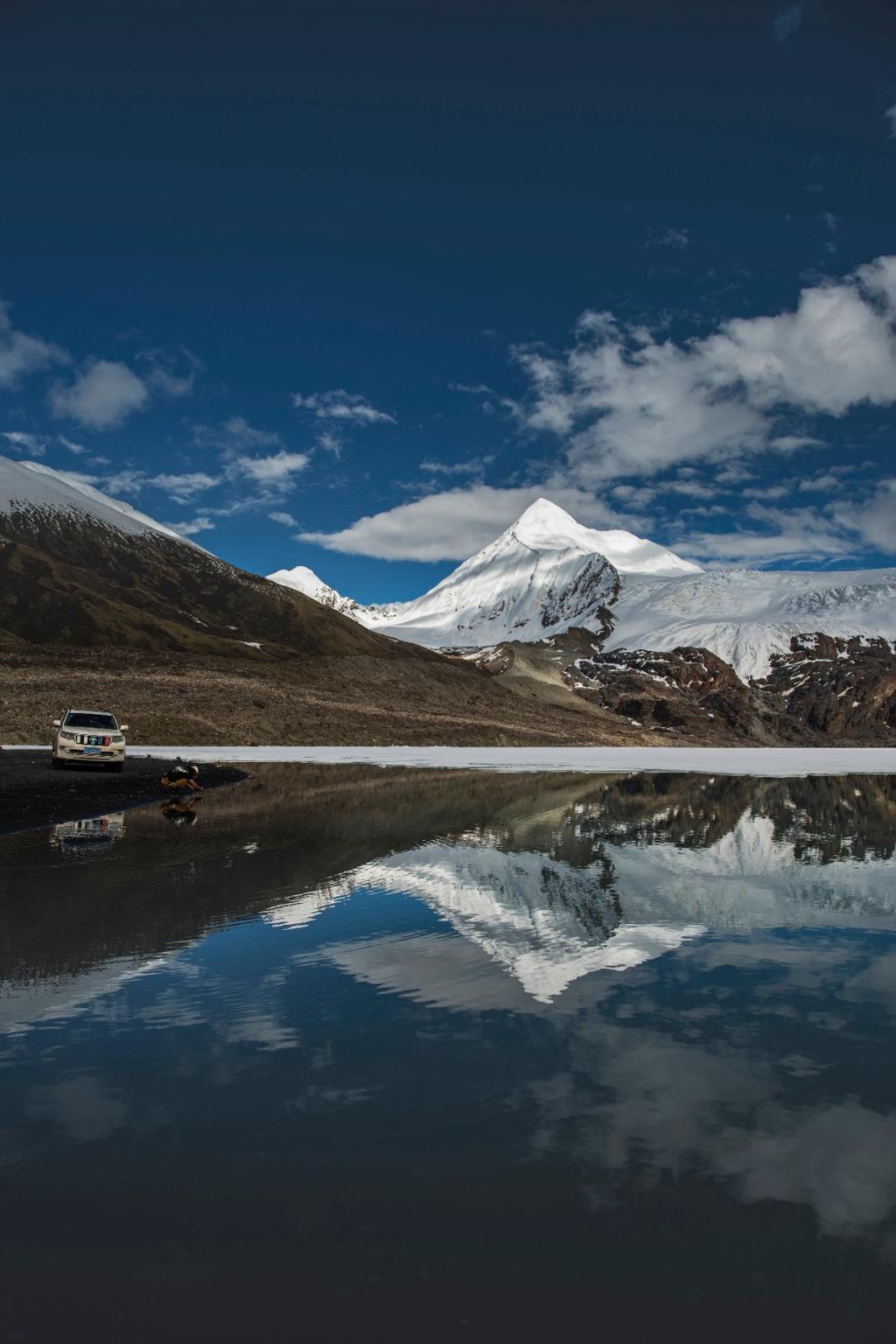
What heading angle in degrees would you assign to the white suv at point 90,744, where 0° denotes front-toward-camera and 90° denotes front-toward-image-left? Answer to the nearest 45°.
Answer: approximately 0°
